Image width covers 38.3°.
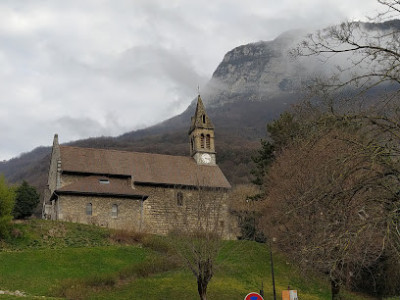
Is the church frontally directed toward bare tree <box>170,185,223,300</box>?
no

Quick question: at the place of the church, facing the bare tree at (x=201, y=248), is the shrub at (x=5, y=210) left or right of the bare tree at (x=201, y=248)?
right

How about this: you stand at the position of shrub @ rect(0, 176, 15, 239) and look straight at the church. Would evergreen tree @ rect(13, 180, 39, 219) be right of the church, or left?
left

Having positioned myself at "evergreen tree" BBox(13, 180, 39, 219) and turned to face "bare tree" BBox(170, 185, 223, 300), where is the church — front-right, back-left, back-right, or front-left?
front-left
